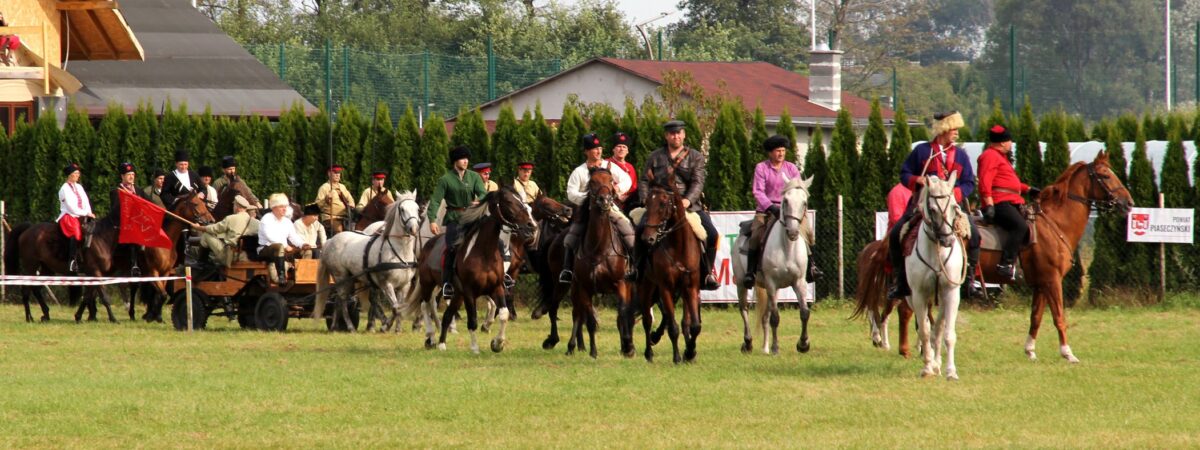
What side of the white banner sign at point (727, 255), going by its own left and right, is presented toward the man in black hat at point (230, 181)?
right

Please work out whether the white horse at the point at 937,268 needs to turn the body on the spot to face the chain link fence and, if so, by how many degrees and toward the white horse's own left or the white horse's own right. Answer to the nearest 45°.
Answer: approximately 135° to the white horse's own right

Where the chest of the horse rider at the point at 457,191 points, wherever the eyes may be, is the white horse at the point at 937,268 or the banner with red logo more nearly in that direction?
the white horse

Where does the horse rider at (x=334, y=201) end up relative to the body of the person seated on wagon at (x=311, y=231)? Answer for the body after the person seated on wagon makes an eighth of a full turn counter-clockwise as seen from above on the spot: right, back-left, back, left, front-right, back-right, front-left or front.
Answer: left

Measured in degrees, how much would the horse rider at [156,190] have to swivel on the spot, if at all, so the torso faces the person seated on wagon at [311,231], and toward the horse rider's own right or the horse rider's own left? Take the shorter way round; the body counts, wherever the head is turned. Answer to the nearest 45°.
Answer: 0° — they already face them

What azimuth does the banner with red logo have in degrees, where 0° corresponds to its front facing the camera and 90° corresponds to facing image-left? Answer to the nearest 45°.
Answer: approximately 0°

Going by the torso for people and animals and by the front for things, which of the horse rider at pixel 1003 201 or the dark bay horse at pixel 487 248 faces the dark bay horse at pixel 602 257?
the dark bay horse at pixel 487 248
